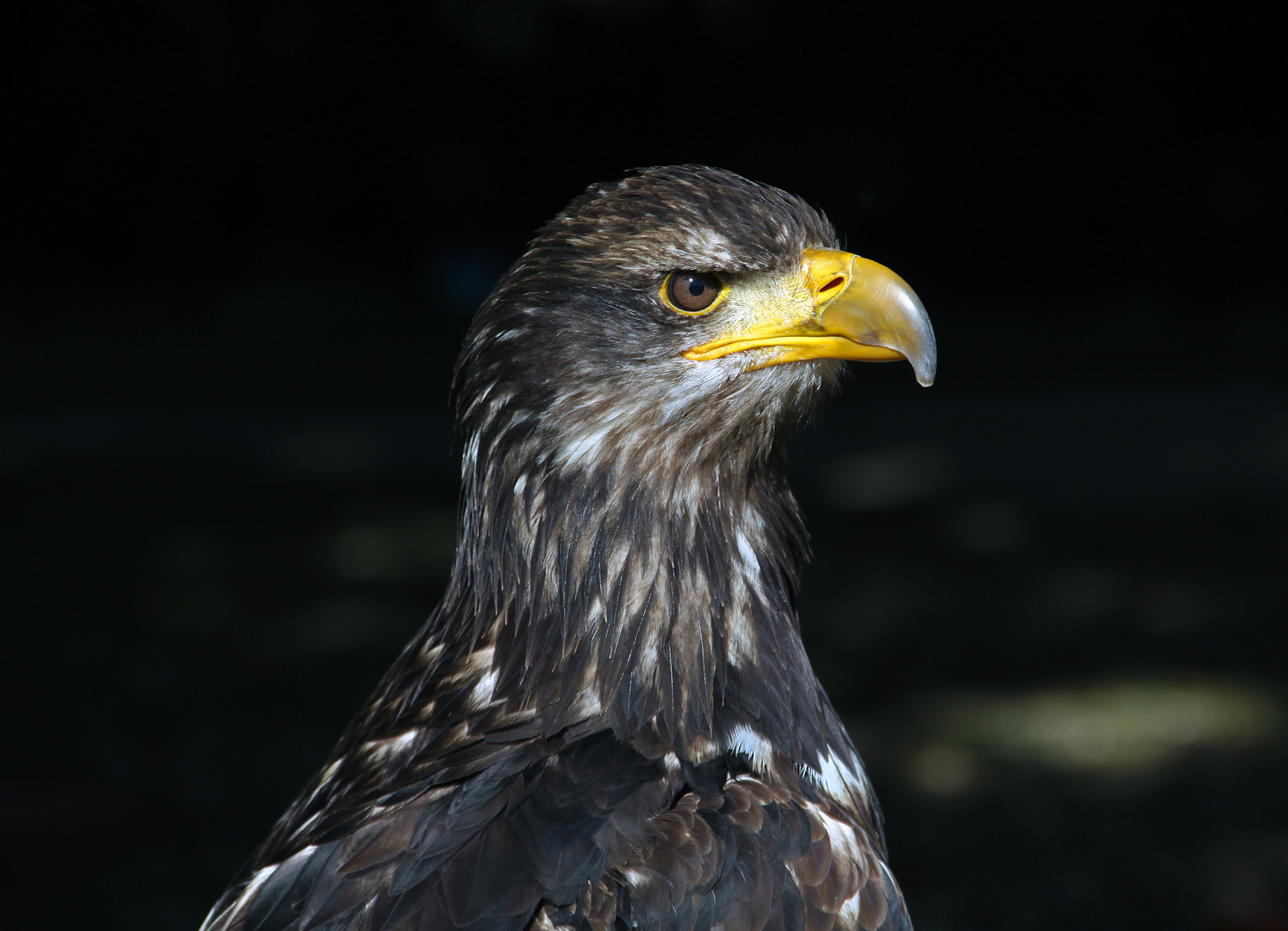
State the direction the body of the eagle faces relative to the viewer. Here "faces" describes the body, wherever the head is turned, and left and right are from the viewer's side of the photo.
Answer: facing to the right of the viewer
